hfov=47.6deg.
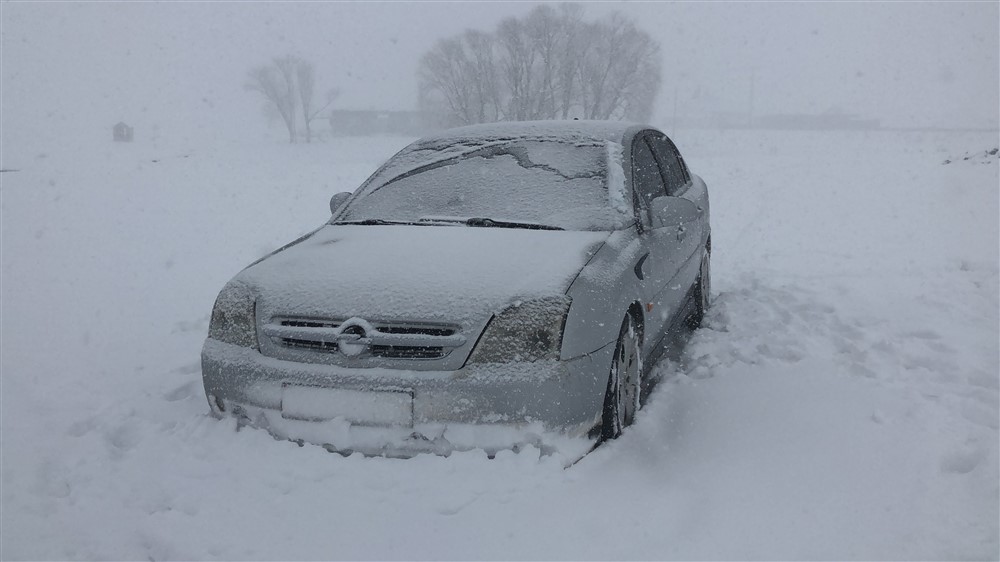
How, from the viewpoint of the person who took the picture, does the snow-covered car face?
facing the viewer and to the left of the viewer
